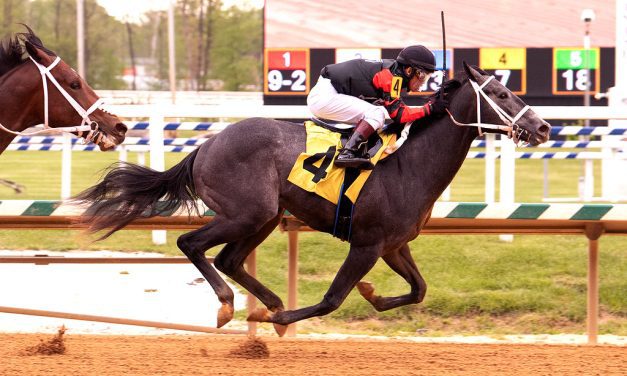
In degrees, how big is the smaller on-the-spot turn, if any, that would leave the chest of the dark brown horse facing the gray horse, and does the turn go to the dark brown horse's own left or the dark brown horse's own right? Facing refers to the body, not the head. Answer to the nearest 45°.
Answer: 0° — it already faces it

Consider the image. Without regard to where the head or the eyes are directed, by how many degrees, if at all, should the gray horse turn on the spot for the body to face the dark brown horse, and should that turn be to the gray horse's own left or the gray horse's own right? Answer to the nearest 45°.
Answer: approximately 180°

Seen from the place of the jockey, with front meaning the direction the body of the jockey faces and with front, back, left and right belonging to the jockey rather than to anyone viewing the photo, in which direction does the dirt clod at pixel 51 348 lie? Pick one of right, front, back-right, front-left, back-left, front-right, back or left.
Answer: back

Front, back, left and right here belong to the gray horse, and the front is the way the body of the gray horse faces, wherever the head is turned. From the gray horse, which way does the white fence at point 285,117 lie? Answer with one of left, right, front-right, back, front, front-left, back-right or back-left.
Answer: left

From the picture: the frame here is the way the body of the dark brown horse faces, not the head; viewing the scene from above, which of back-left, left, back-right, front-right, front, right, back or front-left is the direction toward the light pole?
front-left

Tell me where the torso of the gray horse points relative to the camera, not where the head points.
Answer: to the viewer's right

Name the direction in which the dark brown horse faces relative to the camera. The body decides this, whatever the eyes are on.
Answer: to the viewer's right

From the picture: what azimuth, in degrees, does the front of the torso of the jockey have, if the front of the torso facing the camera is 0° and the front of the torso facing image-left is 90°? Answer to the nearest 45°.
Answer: approximately 270°

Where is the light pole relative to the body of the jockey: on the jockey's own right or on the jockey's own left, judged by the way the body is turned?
on the jockey's own left

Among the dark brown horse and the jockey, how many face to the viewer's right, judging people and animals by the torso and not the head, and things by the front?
2

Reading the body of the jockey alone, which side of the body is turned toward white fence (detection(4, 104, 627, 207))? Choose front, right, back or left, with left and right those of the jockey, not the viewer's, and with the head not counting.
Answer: left

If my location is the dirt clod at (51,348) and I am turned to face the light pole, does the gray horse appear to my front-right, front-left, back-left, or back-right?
front-right

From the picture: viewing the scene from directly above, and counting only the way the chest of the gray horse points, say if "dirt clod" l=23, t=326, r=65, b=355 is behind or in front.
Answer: behind
